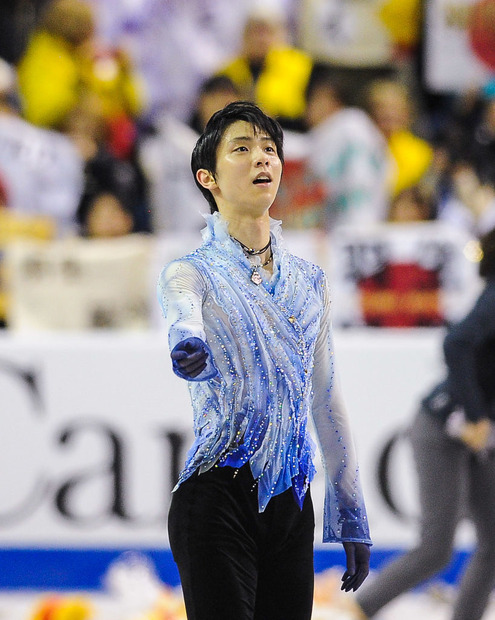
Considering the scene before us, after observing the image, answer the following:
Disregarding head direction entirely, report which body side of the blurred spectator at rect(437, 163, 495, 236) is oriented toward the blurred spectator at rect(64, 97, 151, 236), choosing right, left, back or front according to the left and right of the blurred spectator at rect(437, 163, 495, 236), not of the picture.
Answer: right

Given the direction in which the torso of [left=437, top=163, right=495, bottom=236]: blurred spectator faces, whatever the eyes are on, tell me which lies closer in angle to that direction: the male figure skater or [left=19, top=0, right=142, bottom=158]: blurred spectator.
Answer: the male figure skater

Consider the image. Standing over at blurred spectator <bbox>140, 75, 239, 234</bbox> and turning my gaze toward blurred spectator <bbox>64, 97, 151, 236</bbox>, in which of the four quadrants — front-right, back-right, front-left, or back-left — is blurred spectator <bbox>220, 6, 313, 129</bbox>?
back-right

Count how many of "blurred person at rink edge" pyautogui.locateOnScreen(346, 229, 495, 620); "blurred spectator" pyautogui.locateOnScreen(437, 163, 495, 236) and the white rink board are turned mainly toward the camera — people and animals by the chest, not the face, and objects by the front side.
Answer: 2
